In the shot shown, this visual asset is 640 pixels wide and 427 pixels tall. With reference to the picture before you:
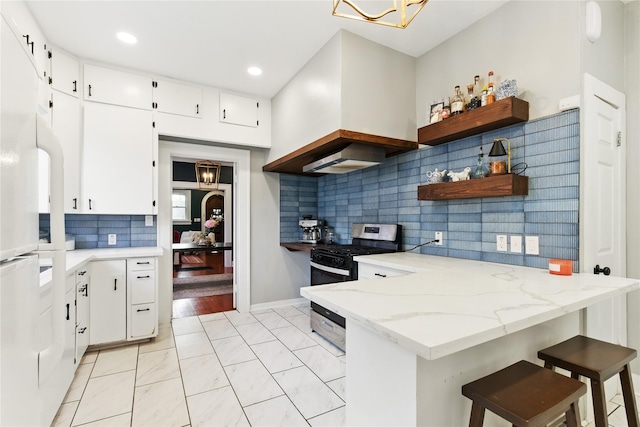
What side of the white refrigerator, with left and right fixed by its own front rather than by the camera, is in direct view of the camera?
right

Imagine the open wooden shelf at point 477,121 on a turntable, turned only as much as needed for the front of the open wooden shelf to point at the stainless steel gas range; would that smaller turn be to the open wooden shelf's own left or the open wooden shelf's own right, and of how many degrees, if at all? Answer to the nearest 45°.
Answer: approximately 45° to the open wooden shelf's own right

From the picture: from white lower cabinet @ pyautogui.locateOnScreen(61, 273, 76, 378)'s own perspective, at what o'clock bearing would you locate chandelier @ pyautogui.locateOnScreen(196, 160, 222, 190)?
The chandelier is roughly at 10 o'clock from the white lower cabinet.

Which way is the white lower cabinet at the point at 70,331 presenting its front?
to the viewer's right

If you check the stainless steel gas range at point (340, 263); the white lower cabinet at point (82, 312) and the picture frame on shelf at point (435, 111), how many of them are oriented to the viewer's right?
1
